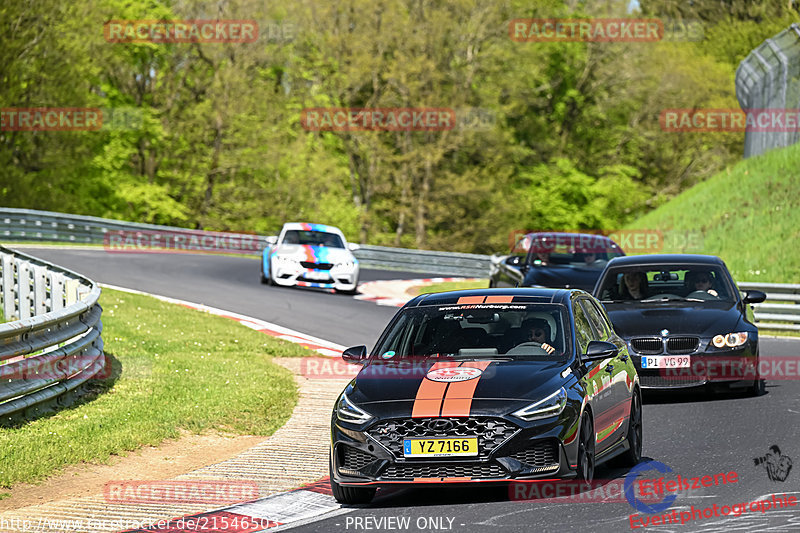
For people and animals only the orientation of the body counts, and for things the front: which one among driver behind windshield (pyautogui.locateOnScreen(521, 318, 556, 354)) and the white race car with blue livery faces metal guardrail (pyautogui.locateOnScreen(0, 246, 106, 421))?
the white race car with blue livery

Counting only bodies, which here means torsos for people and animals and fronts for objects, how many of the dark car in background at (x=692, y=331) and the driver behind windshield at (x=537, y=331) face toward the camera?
2

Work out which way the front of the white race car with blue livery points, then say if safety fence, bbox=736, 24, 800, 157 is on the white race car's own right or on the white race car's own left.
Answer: on the white race car's own left

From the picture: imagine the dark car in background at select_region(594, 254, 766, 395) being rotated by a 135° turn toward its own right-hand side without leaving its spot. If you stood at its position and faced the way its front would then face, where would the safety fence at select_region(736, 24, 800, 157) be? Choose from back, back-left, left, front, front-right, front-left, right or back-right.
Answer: front-right

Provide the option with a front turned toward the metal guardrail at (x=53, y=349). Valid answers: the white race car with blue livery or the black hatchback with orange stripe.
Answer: the white race car with blue livery

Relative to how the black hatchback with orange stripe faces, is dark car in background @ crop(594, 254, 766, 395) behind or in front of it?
behind

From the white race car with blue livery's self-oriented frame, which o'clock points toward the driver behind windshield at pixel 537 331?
The driver behind windshield is roughly at 12 o'clock from the white race car with blue livery.

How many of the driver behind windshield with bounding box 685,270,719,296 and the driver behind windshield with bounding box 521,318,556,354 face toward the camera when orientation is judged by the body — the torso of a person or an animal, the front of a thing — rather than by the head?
2
